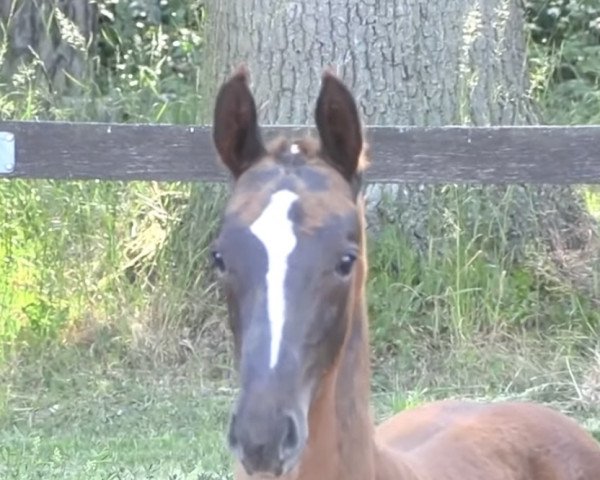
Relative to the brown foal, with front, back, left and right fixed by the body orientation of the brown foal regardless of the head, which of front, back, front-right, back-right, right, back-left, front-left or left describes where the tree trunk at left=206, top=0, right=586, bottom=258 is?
back-right

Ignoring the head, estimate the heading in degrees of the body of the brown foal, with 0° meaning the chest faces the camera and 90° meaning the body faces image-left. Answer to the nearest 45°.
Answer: approximately 45°

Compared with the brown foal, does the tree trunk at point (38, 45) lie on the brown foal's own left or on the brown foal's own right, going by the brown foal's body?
on the brown foal's own right
